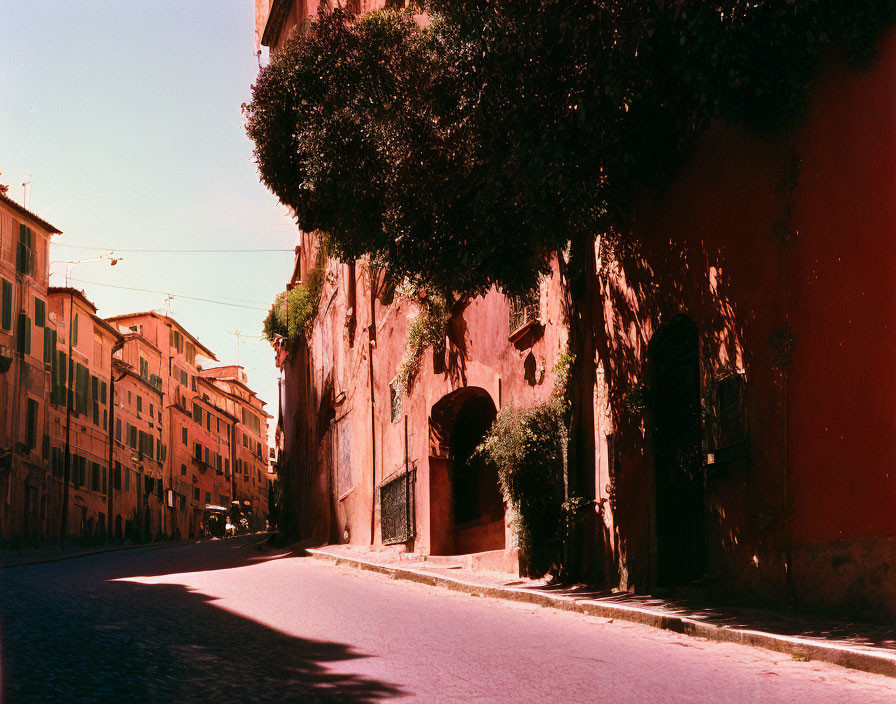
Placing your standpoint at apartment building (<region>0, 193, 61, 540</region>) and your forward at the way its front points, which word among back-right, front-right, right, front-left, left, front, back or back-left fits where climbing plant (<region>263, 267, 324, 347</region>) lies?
front

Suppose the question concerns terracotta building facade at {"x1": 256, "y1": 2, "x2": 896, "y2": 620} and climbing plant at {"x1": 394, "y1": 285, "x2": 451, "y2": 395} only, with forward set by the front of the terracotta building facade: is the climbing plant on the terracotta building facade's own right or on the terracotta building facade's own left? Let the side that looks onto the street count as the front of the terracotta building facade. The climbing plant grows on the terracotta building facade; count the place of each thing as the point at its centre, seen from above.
on the terracotta building facade's own right

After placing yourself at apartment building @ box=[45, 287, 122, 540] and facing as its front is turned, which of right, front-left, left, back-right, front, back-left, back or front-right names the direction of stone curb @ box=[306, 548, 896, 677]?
front-right

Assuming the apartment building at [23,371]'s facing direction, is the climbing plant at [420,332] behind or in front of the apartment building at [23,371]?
in front

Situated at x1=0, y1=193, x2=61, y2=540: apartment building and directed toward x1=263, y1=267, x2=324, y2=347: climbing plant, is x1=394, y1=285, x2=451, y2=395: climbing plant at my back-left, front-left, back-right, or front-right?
front-right

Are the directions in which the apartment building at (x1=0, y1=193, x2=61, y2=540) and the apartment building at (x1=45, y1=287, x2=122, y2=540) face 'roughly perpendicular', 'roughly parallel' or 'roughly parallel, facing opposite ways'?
roughly parallel

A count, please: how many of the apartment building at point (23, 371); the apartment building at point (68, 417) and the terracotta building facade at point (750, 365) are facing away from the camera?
0

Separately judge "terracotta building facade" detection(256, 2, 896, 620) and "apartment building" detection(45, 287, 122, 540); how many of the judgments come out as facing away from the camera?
0

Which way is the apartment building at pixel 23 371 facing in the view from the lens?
facing the viewer and to the right of the viewer

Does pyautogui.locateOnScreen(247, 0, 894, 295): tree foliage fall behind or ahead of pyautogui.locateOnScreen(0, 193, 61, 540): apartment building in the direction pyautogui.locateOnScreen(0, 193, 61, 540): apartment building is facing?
ahead

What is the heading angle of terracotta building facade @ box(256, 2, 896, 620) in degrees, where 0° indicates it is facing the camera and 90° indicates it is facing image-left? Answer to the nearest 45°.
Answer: approximately 45°

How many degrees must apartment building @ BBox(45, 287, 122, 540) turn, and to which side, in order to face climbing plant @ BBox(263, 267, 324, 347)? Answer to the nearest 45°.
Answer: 0° — it already faces it

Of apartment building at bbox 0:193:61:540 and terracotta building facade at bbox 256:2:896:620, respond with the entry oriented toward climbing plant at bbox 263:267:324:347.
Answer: the apartment building
